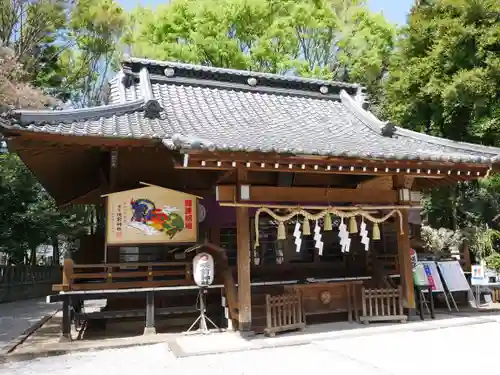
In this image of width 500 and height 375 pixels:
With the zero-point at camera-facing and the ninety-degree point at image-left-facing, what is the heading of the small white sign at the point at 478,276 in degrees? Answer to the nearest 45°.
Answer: approximately 0°

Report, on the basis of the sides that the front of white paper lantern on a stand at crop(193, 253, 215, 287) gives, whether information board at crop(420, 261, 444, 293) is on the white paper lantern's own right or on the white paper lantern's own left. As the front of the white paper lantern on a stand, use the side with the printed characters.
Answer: on the white paper lantern's own left

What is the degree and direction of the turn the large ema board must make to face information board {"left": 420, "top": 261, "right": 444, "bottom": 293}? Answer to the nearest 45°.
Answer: approximately 90° to its left

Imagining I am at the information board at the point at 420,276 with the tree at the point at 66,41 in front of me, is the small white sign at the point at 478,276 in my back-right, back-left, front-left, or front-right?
back-right

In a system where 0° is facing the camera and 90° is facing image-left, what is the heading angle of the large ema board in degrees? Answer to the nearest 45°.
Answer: approximately 0°

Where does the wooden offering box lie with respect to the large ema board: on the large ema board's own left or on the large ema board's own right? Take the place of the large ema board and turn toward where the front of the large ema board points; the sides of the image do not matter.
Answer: on the large ema board's own left

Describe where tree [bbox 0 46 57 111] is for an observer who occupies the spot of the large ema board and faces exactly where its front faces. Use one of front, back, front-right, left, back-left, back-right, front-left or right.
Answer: back-right
